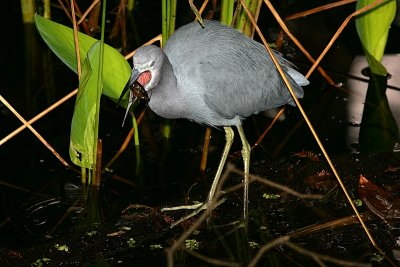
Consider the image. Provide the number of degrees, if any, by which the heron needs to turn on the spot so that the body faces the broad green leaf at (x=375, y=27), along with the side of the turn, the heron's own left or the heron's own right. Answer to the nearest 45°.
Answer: approximately 135° to the heron's own right

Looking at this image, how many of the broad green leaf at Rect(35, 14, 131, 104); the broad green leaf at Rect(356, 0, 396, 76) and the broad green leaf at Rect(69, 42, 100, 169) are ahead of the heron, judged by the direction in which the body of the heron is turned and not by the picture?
2

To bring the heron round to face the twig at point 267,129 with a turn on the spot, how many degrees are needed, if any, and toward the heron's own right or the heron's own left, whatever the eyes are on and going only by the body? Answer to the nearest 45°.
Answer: approximately 135° to the heron's own right

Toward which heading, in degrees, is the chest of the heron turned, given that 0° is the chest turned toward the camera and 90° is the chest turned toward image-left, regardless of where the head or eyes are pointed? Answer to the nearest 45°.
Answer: approximately 90°

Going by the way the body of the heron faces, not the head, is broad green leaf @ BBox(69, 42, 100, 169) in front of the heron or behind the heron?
in front

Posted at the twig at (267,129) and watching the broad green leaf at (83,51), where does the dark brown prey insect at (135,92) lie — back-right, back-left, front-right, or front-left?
front-left

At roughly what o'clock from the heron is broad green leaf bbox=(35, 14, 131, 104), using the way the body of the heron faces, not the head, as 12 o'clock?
The broad green leaf is roughly at 12 o'clock from the heron.

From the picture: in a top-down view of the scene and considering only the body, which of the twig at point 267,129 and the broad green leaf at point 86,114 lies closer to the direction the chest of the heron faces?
the broad green leaf
